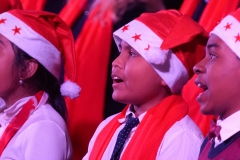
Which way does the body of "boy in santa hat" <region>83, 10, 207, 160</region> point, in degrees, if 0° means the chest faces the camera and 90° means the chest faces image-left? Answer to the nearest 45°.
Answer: approximately 45°

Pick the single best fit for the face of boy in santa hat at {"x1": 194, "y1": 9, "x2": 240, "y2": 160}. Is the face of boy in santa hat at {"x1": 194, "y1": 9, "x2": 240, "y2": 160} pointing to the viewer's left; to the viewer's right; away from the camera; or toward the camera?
to the viewer's left

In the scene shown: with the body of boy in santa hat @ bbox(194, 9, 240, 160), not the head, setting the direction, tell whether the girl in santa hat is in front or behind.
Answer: in front

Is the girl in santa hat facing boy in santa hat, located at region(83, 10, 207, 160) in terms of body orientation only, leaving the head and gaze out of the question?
no

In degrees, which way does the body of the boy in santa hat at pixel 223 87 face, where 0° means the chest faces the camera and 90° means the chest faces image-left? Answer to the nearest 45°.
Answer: approximately 90°
